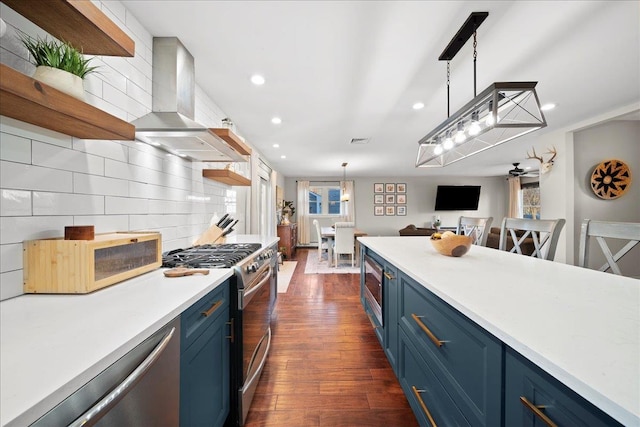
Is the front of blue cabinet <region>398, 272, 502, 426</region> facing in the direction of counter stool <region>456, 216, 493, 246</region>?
no

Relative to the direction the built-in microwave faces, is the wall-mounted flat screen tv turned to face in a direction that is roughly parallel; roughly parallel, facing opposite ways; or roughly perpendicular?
roughly perpendicular

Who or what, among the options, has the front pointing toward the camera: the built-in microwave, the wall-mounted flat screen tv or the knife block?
the wall-mounted flat screen tv

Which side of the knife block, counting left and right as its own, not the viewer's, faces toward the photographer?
right

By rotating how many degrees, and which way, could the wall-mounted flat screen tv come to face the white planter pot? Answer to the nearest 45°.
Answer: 0° — it already faces it

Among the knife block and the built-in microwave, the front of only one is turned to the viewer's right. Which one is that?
the knife block

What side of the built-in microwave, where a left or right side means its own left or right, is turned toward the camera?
left

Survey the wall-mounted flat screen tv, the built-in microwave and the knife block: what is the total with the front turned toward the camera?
1

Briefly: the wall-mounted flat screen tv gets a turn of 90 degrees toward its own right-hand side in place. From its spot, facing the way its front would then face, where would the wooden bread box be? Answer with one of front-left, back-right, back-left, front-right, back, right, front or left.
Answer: left

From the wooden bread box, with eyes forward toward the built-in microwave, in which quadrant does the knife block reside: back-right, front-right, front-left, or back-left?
front-left

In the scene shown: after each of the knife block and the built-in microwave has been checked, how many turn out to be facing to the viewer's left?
1

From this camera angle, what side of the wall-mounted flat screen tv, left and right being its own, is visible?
front

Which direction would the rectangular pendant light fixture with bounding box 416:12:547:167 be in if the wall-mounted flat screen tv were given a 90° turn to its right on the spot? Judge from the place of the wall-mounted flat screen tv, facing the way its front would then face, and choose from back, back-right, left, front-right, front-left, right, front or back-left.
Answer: left
